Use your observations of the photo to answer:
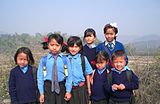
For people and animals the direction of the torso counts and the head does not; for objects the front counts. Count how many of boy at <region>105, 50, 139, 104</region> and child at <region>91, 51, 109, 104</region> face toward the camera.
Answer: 2

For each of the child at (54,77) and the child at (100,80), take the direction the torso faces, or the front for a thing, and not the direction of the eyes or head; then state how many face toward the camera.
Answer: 2

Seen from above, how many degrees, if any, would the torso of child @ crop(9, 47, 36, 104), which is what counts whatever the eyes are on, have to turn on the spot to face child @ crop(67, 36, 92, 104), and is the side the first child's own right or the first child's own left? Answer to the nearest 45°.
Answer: approximately 90° to the first child's own left

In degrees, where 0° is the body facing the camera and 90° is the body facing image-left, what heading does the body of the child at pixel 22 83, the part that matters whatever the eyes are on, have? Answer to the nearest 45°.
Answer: approximately 0°

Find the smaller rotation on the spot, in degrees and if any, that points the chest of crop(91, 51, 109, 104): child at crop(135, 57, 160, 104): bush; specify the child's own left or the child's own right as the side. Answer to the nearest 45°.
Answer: approximately 135° to the child's own left

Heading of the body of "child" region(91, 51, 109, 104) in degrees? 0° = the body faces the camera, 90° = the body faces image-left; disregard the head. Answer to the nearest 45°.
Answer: approximately 0°

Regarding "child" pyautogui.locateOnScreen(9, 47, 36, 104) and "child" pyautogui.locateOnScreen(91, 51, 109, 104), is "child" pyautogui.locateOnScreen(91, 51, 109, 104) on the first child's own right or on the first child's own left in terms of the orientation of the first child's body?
on the first child's own left

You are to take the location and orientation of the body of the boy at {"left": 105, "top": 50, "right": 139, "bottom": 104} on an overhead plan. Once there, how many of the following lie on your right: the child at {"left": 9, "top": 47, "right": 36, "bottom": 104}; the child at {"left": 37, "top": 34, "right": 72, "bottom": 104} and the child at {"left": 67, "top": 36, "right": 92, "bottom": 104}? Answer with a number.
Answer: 3

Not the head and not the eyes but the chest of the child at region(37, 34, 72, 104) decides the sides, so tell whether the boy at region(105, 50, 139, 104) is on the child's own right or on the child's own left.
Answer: on the child's own left

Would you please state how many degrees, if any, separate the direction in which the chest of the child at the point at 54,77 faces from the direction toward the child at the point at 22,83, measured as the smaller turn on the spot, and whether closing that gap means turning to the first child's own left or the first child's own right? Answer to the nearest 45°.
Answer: approximately 90° to the first child's own right
